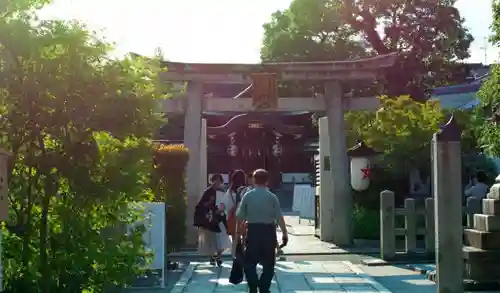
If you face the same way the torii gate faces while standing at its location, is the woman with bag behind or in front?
in front

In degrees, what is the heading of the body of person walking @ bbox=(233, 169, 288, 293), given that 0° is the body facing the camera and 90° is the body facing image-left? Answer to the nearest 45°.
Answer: approximately 180°

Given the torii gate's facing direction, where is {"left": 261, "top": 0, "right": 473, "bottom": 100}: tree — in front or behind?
behind

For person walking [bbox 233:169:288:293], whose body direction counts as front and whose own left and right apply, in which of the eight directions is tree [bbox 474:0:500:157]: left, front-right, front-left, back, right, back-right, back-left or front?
front-right

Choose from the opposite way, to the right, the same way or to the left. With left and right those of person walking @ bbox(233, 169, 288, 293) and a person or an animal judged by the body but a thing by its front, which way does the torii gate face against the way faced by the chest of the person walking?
the opposite way

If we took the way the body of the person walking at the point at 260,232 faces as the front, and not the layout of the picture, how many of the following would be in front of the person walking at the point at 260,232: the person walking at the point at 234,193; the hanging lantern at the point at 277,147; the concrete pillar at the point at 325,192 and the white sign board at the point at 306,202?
4

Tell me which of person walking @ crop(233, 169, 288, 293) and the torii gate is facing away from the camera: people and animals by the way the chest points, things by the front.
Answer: the person walking

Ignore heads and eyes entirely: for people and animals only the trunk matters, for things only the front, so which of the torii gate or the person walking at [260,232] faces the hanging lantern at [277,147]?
the person walking

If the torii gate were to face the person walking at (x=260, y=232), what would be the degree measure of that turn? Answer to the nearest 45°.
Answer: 0° — it already faces them

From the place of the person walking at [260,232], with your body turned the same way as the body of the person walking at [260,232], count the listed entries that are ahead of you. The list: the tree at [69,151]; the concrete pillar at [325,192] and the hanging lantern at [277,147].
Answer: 2

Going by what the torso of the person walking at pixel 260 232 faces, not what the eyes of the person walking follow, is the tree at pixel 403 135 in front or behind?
in front

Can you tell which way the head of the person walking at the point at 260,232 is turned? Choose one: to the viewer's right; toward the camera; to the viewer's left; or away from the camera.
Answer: away from the camera

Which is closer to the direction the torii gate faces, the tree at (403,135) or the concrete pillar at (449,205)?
the concrete pillar

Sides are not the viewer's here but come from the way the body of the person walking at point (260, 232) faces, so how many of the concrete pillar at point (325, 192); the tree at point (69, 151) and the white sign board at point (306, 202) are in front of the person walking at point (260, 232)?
2

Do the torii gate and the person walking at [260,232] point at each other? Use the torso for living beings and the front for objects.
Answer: yes

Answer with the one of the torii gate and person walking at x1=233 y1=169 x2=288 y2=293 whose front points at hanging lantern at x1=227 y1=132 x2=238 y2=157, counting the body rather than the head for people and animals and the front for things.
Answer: the person walking
